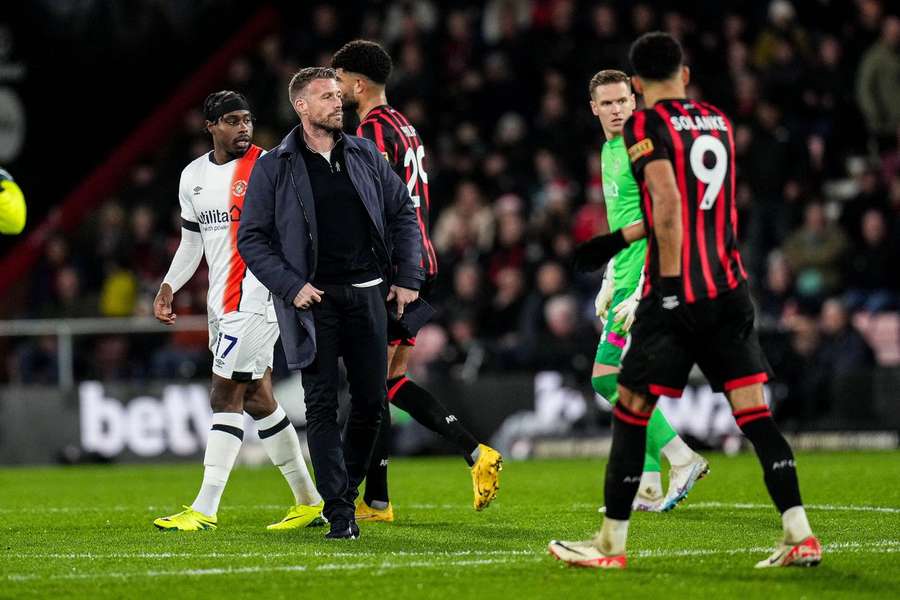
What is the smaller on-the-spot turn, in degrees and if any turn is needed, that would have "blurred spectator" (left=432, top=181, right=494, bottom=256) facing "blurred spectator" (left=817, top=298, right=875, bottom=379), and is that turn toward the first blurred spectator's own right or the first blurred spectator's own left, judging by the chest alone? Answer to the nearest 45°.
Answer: approximately 45° to the first blurred spectator's own left

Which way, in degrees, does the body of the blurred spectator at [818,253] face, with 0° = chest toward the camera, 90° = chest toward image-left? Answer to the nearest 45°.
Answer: approximately 0°

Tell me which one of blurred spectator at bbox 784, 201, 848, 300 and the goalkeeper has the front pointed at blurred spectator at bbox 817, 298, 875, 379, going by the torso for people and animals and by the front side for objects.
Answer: blurred spectator at bbox 784, 201, 848, 300

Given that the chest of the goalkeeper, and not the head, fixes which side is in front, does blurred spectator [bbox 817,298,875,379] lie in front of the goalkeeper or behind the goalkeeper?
behind

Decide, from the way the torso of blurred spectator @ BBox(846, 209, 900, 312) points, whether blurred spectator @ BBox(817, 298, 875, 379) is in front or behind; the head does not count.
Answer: in front

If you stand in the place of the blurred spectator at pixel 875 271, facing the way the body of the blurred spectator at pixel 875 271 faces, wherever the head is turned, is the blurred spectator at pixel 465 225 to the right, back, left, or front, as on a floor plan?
right

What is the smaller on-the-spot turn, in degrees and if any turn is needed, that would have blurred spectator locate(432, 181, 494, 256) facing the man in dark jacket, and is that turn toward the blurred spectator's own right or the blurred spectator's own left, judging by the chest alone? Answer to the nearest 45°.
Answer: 0° — they already face them

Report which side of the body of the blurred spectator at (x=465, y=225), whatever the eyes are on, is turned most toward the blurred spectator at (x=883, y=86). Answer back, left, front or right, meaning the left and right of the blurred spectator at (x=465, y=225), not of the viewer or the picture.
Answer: left
